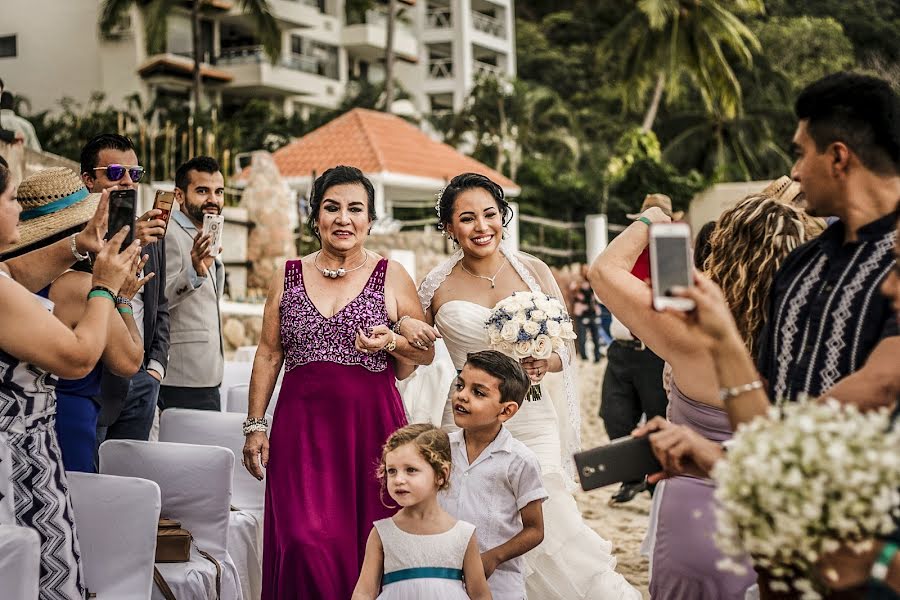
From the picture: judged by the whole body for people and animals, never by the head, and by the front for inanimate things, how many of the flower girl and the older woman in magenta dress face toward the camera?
2

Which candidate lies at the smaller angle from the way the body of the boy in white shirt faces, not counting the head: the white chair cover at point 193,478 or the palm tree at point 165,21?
the white chair cover

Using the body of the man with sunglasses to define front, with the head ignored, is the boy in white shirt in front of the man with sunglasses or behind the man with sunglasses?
in front

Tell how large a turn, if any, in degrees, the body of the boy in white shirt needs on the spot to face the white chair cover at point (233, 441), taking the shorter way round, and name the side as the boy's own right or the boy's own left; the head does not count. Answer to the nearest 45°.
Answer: approximately 90° to the boy's own right

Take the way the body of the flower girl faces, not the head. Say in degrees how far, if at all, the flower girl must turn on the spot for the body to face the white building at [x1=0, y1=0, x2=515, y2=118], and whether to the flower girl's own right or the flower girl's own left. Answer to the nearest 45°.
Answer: approximately 180°

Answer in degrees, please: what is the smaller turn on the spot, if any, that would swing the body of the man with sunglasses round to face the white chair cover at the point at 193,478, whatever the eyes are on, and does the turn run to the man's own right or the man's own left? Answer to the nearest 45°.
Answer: approximately 45° to the man's own right

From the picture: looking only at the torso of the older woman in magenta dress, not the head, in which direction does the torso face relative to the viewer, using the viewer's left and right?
facing the viewer

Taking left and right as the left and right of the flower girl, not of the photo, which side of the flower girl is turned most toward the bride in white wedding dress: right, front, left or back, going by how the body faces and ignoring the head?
back

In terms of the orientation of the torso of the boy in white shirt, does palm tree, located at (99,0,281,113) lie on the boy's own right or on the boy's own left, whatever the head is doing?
on the boy's own right

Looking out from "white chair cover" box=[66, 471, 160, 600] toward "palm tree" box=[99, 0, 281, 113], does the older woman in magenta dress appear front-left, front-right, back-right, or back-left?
front-right

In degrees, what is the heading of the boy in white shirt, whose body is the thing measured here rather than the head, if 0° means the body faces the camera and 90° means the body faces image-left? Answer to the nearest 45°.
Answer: approximately 45°

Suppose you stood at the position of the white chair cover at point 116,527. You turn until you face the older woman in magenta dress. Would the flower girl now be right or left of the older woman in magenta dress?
right

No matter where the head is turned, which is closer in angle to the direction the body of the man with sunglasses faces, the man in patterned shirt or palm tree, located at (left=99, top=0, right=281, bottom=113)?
the man in patterned shirt

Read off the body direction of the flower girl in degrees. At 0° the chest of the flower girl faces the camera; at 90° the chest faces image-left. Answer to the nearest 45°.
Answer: approximately 0°

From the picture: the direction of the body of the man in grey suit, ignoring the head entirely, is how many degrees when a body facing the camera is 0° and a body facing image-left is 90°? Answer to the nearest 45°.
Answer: approximately 315°

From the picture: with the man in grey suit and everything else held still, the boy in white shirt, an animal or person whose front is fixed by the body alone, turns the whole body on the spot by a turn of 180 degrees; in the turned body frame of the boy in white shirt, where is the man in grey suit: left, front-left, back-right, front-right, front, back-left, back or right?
left

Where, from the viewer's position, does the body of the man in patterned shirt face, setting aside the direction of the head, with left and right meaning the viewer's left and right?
facing the viewer and to the left of the viewer

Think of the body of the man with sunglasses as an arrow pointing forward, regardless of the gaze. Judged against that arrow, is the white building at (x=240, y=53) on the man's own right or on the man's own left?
on the man's own left

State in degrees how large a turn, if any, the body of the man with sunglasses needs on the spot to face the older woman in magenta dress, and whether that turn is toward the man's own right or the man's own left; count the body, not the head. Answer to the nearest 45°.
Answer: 0° — they already face them

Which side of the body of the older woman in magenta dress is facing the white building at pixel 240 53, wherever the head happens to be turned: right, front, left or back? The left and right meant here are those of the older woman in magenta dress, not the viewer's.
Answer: back

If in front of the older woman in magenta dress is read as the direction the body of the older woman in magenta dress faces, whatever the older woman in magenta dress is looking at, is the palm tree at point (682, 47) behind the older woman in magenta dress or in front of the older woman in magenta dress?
behind
